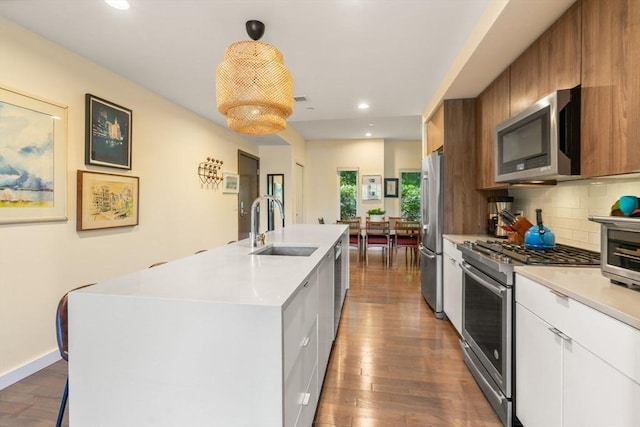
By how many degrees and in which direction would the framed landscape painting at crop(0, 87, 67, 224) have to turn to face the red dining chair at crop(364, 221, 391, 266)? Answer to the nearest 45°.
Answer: approximately 45° to its left

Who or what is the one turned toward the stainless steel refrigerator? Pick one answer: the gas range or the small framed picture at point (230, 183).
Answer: the small framed picture

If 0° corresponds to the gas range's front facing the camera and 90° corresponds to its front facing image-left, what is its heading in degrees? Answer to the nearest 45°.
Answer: approximately 45°

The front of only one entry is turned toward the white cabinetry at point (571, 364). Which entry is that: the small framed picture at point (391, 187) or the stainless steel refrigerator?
the small framed picture

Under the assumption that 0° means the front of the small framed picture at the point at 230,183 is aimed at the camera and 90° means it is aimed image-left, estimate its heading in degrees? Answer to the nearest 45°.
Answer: approximately 315°

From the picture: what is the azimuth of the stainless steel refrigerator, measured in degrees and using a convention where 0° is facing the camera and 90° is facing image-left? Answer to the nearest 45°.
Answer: approximately 90°

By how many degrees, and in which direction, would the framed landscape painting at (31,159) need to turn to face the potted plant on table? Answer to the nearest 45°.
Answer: approximately 45° to its left

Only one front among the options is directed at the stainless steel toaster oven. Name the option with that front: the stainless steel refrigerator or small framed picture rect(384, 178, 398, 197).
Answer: the small framed picture

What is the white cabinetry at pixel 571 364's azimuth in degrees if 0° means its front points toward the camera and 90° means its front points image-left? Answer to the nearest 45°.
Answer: approximately 45°

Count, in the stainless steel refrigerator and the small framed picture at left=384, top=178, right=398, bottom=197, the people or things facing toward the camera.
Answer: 1

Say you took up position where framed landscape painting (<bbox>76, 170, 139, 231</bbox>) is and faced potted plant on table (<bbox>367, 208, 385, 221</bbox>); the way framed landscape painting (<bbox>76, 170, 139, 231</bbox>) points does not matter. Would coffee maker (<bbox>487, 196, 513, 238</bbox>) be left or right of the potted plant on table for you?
right

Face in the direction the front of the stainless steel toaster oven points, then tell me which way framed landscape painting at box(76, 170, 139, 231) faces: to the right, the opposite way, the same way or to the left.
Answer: the opposite way

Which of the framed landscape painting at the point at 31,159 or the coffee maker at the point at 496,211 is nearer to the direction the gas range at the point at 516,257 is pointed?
the framed landscape painting
